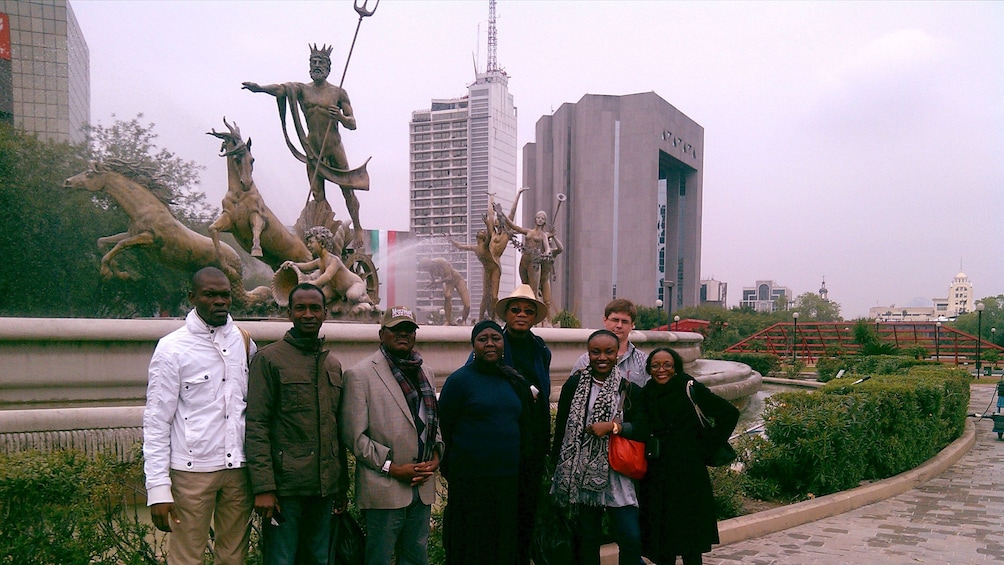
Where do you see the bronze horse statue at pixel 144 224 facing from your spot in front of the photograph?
facing to the left of the viewer

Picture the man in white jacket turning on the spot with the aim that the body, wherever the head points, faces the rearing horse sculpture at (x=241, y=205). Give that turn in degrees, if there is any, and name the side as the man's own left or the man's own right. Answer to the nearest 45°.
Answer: approximately 135° to the man's own left

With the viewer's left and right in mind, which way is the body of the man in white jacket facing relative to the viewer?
facing the viewer and to the right of the viewer

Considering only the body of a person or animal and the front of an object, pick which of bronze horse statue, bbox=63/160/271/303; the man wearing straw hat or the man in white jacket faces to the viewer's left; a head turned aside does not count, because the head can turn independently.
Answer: the bronze horse statue

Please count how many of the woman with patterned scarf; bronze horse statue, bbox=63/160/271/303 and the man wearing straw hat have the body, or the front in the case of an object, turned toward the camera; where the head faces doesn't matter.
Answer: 2
